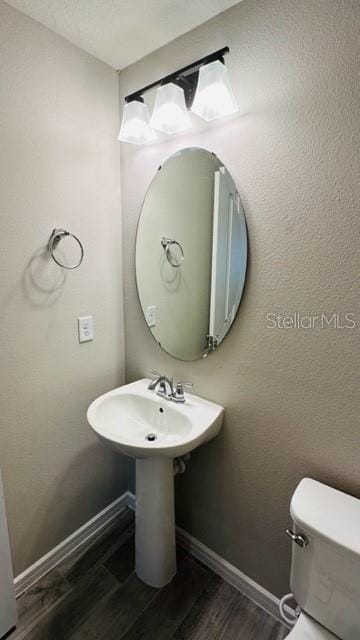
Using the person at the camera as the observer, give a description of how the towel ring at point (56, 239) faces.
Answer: facing the viewer and to the right of the viewer

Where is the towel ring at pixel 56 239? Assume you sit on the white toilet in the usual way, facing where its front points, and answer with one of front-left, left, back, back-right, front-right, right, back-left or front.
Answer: front-right

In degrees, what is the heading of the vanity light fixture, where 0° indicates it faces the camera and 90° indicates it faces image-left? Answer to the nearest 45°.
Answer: approximately 45°

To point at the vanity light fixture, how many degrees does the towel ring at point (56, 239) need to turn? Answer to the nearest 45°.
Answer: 0° — it already faces it

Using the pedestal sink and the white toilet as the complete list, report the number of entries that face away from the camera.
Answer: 0

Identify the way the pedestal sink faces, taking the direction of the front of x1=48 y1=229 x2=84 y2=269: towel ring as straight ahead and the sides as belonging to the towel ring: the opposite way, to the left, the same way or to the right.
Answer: to the right

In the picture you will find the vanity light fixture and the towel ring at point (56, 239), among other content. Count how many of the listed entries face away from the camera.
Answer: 0

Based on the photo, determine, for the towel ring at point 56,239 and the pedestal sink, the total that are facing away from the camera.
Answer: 0

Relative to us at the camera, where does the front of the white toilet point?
facing the viewer and to the left of the viewer

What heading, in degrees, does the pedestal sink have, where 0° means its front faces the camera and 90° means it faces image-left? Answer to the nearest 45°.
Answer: approximately 45°

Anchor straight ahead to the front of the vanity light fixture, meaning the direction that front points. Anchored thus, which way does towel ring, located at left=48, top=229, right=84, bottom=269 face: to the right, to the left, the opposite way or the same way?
to the left
